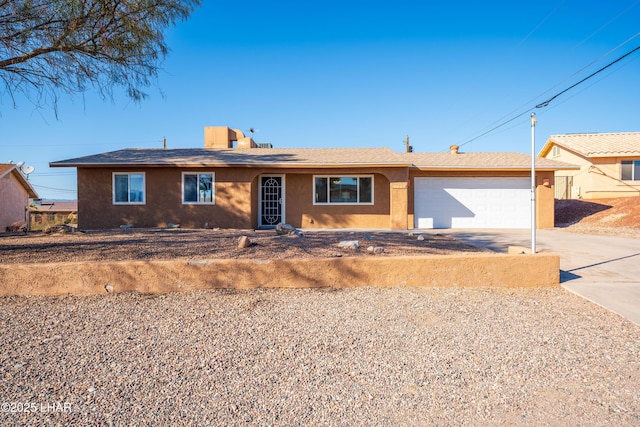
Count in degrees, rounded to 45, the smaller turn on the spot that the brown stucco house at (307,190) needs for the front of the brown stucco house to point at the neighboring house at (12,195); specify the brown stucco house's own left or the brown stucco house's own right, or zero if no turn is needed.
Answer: approximately 90° to the brown stucco house's own right

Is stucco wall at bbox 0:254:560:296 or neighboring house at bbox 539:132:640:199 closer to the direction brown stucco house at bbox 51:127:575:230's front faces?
the stucco wall

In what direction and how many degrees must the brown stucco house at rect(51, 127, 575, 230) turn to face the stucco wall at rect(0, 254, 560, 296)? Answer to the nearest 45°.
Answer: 0° — it already faces it

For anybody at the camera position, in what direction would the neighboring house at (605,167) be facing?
facing the viewer

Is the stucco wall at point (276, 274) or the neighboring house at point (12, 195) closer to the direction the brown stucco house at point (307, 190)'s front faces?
the stucco wall

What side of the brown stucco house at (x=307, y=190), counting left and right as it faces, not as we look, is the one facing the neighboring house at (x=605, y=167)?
left

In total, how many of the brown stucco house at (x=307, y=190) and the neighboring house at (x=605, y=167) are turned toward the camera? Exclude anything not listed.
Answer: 2

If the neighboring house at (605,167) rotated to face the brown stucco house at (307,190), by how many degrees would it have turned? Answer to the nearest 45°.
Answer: approximately 45° to its right

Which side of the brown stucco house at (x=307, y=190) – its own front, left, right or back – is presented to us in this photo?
front

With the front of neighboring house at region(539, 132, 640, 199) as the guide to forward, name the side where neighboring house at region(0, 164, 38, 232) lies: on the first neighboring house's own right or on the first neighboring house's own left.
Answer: on the first neighboring house's own right

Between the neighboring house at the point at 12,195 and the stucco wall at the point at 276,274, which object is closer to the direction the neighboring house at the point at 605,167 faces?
the stucco wall

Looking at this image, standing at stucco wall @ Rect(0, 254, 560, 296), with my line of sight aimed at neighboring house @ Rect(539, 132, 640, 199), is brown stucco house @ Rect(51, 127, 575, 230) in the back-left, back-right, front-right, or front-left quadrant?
front-left

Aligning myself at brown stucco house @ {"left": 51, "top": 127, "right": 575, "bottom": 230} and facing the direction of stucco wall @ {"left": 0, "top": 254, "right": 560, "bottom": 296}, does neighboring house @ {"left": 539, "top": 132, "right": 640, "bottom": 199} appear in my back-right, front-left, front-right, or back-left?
back-left

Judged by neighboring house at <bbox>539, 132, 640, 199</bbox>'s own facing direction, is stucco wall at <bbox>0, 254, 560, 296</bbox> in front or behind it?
in front
